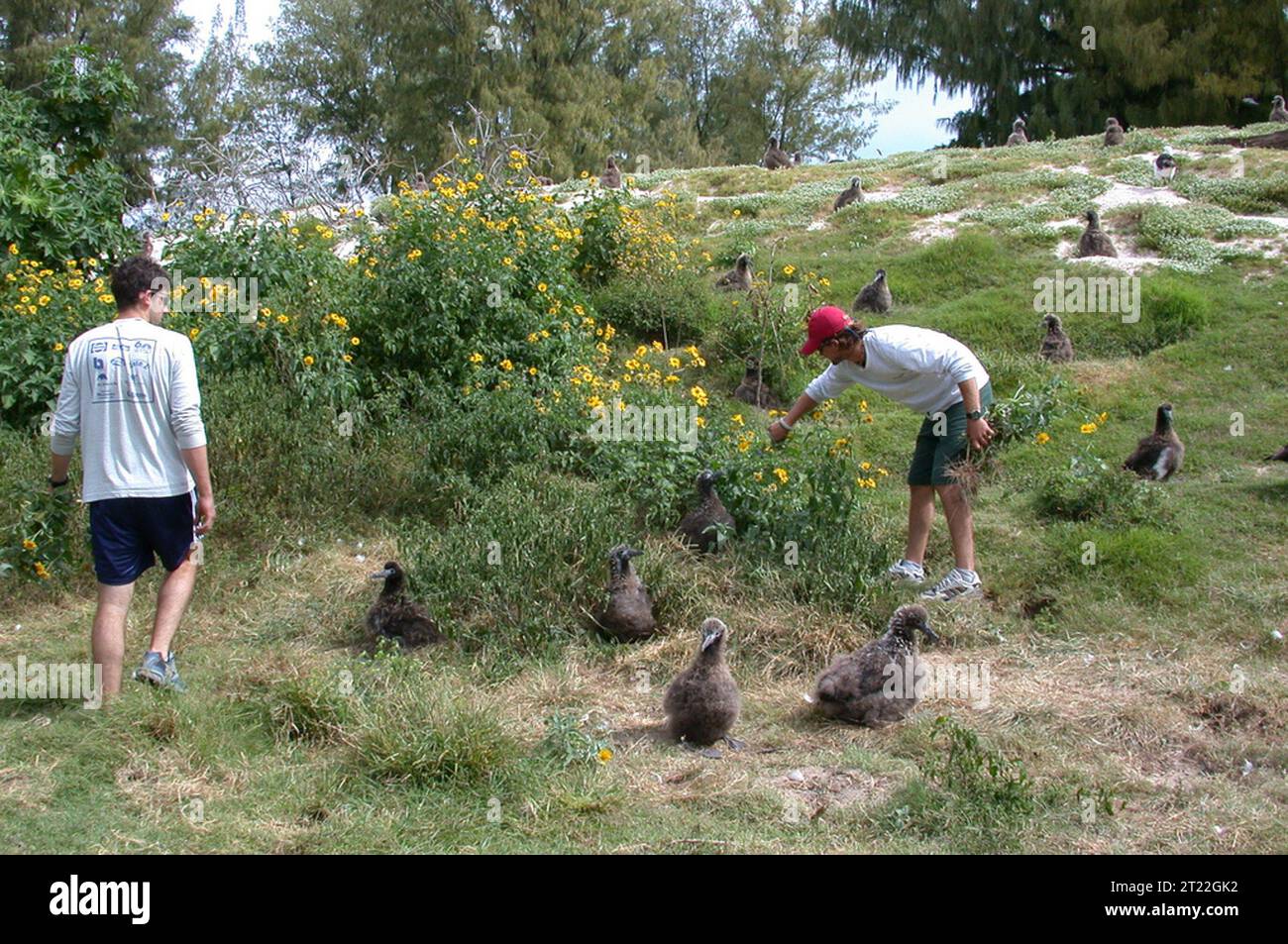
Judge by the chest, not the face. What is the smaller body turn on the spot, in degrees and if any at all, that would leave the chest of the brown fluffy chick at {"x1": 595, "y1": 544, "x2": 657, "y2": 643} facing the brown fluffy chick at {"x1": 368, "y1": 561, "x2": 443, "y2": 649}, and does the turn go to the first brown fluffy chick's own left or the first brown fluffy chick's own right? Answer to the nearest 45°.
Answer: approximately 135° to the first brown fluffy chick's own right

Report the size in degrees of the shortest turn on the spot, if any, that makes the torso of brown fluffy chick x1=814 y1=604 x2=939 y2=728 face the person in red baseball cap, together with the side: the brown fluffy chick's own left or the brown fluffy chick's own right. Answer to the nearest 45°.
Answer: approximately 90° to the brown fluffy chick's own left

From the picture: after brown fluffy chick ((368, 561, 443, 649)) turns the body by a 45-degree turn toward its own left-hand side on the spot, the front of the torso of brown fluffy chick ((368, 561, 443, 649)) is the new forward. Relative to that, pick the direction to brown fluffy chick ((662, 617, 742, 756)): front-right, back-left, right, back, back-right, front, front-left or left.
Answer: left

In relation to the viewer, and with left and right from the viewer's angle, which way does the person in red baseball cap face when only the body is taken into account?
facing to the left of the viewer

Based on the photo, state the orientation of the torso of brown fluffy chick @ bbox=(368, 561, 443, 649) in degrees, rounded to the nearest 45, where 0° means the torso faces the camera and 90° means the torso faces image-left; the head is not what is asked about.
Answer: approximately 90°

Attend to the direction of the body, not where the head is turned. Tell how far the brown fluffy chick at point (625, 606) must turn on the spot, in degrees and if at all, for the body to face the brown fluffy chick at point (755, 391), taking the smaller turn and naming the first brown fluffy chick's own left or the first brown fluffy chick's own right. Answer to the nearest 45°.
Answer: approximately 135° to the first brown fluffy chick's own left

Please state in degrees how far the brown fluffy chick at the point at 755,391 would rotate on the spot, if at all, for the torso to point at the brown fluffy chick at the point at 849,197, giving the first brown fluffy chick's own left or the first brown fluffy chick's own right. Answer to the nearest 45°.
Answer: approximately 135° to the first brown fluffy chick's own right

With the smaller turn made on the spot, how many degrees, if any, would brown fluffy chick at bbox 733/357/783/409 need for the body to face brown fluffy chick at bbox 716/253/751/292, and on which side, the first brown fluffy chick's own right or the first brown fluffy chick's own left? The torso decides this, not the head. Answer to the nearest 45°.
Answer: approximately 135° to the first brown fluffy chick's own right

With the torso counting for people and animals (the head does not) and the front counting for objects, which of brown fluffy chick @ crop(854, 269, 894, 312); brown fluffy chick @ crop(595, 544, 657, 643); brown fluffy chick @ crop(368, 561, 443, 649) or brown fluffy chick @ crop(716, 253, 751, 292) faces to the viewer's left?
brown fluffy chick @ crop(368, 561, 443, 649)
